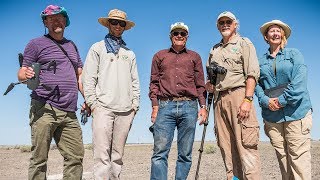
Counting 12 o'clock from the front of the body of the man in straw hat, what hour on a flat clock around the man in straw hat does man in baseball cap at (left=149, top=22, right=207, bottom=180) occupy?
The man in baseball cap is roughly at 9 o'clock from the man in straw hat.

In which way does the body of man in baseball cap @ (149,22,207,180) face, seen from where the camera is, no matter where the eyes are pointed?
toward the camera

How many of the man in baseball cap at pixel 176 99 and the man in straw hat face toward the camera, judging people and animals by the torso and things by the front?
2

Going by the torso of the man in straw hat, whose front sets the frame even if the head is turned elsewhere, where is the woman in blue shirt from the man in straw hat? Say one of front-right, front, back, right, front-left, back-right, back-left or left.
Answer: left

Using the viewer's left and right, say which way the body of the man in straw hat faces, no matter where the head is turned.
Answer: facing the viewer

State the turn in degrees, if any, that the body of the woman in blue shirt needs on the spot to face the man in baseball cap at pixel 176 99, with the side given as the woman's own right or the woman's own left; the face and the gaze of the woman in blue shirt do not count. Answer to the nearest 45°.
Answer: approximately 45° to the woman's own right

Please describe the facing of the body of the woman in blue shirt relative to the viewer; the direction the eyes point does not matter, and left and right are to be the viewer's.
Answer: facing the viewer and to the left of the viewer

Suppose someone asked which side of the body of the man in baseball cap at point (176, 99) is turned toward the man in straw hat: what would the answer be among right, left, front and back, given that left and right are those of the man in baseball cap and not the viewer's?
right

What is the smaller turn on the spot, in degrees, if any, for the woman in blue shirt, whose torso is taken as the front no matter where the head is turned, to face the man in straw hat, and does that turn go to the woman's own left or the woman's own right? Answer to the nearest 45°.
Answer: approximately 45° to the woman's own right

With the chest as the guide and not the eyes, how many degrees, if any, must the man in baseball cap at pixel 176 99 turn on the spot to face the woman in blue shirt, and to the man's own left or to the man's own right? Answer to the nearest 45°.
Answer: approximately 90° to the man's own left
